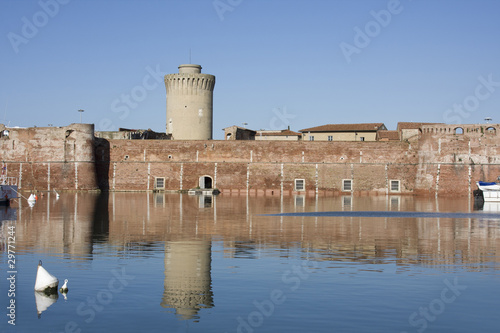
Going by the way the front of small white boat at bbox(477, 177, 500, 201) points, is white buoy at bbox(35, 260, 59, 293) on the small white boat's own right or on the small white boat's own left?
on the small white boat's own left

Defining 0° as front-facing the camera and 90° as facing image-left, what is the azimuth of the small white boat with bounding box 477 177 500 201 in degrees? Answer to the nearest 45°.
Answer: approximately 90°
